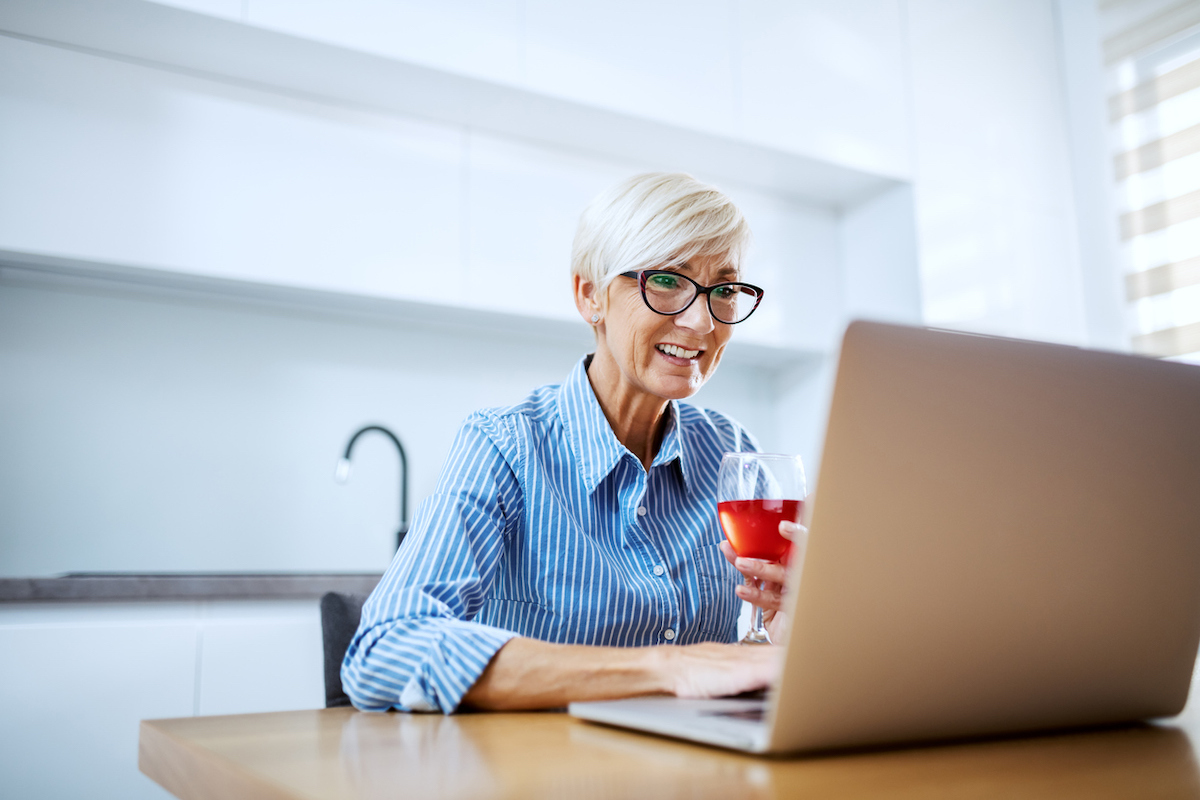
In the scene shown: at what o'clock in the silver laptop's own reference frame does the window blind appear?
The window blind is roughly at 2 o'clock from the silver laptop.

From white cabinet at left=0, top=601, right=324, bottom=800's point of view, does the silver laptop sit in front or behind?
in front

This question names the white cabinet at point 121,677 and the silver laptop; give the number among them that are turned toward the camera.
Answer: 1

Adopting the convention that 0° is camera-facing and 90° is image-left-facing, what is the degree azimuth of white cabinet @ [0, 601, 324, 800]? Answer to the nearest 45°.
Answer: approximately 0°

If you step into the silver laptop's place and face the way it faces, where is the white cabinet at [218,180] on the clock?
The white cabinet is roughly at 12 o'clock from the silver laptop.

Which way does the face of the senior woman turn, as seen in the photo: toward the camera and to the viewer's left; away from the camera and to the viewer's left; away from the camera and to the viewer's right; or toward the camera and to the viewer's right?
toward the camera and to the viewer's right

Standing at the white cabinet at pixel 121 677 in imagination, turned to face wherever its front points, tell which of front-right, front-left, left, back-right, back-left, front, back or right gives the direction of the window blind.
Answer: left

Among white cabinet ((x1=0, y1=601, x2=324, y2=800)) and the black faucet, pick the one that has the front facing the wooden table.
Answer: the white cabinet

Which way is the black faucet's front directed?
to the viewer's left

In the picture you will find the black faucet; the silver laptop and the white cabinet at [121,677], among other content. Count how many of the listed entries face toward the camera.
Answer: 1

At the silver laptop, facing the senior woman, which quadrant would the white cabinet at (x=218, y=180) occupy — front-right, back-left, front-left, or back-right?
front-left

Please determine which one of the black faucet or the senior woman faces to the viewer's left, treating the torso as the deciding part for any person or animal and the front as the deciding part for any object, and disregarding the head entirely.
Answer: the black faucet

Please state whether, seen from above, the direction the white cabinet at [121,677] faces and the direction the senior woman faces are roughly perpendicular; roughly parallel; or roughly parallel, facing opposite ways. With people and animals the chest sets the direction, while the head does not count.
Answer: roughly parallel

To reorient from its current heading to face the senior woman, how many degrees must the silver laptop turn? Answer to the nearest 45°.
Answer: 0° — it already faces them
